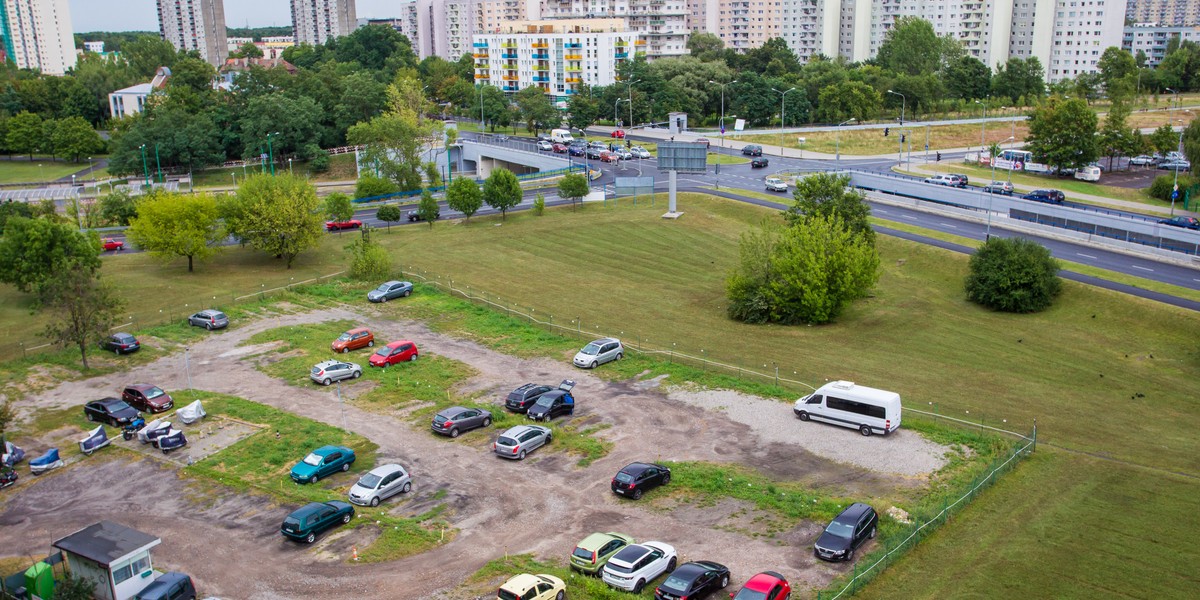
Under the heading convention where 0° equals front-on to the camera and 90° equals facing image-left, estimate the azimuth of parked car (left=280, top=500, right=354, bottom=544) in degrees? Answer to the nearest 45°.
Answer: approximately 225°

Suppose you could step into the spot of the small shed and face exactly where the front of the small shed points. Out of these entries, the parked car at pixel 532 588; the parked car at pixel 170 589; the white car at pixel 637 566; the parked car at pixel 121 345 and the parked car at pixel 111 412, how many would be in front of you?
3

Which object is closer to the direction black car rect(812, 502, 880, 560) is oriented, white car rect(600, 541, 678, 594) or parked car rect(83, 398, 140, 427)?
the white car

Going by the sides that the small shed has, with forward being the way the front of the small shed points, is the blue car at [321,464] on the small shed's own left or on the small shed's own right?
on the small shed's own left

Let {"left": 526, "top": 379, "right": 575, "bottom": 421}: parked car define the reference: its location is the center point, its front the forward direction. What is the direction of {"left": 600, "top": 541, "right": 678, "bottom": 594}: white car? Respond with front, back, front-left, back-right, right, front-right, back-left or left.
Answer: front-left
